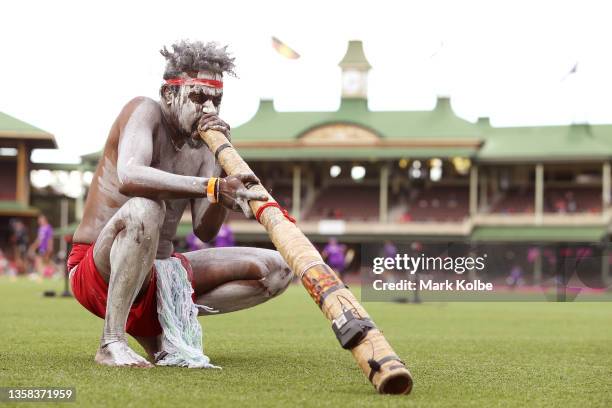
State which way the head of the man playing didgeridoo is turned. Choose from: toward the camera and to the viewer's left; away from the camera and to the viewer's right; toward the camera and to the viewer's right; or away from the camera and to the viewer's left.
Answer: toward the camera and to the viewer's right

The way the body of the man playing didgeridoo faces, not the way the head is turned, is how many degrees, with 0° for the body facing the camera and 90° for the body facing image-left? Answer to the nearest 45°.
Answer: approximately 315°
